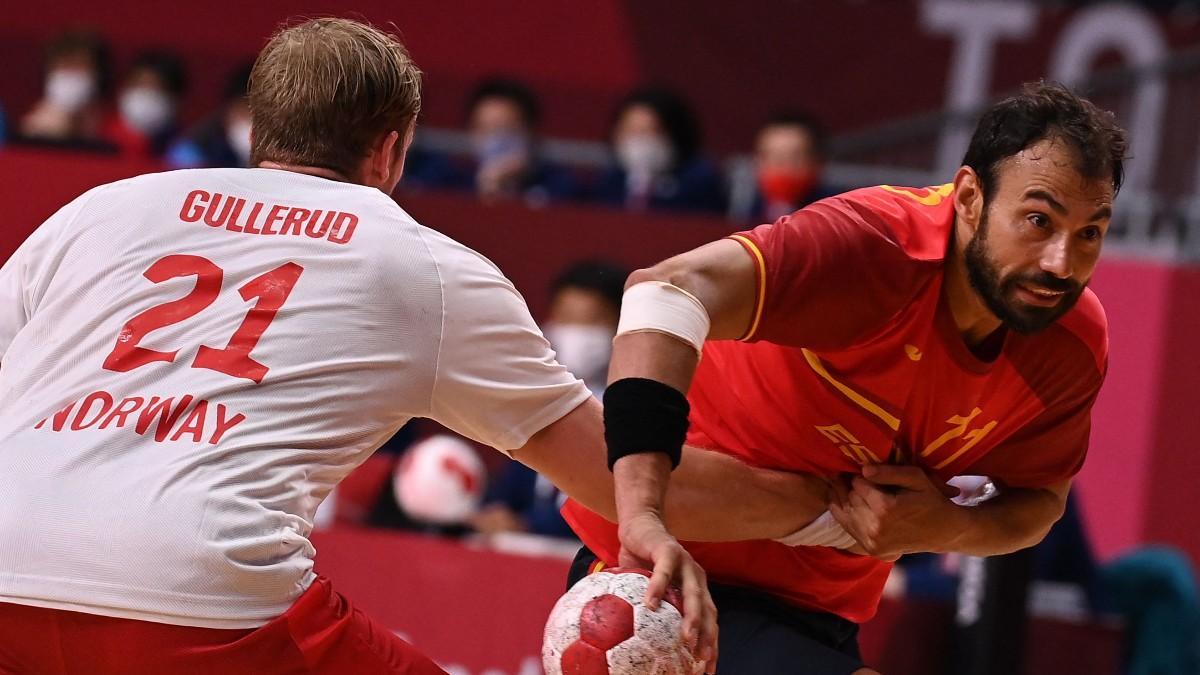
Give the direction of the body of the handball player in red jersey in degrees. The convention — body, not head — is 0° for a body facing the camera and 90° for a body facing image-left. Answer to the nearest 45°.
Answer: approximately 315°

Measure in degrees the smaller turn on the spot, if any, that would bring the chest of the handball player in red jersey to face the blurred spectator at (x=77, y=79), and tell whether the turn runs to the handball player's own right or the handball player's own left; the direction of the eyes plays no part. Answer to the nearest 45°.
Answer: approximately 180°

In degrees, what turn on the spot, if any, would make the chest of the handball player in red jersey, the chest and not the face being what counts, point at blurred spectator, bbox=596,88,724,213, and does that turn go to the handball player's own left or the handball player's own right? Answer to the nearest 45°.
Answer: approximately 135° to the handball player's own left

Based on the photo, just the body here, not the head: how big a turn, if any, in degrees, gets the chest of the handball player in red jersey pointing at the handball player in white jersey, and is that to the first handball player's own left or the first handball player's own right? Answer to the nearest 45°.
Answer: approximately 90° to the first handball player's own right

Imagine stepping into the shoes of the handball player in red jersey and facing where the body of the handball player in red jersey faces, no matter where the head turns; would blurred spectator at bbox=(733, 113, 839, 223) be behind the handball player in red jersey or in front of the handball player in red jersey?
behind

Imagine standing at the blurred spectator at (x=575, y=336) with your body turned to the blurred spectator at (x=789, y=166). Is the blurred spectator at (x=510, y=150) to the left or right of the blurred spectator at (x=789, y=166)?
left

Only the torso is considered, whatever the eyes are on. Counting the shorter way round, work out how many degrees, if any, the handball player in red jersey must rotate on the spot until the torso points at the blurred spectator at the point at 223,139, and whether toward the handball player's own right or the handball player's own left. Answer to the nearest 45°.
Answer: approximately 180°

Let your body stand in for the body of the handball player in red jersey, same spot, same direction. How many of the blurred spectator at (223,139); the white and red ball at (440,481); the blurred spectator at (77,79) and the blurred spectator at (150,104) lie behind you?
4
